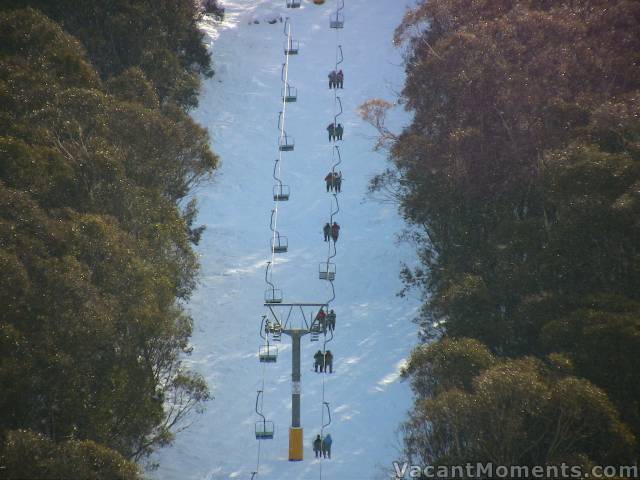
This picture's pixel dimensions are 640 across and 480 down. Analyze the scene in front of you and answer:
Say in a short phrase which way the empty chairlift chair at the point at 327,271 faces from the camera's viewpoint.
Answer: facing away from the viewer

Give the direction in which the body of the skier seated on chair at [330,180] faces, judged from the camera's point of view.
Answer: away from the camera

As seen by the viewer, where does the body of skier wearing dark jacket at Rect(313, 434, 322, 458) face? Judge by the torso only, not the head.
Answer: away from the camera
